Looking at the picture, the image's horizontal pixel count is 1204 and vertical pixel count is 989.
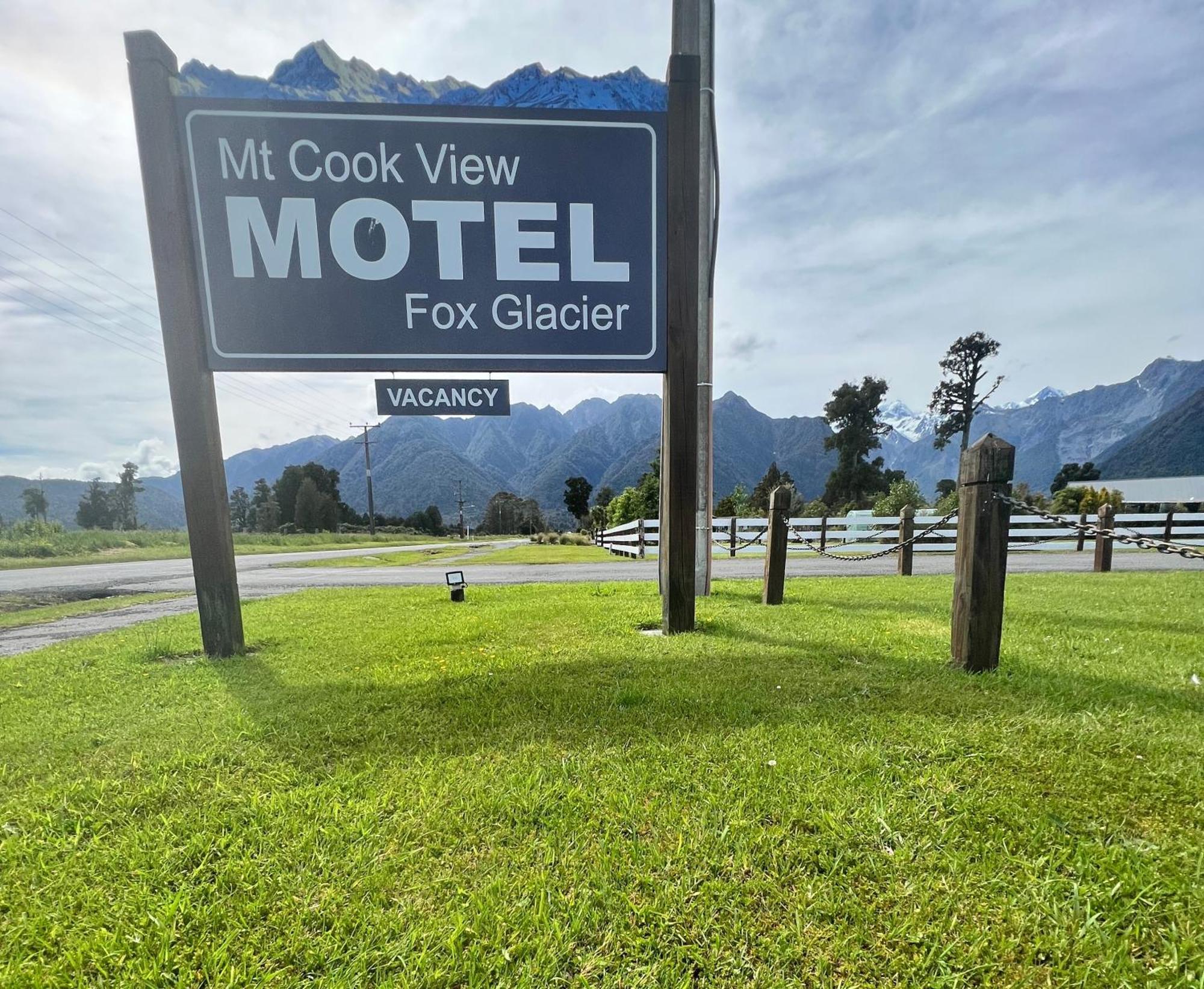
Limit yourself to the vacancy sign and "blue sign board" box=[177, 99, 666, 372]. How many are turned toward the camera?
2

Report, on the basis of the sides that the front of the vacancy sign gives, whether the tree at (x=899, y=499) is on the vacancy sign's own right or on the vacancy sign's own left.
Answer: on the vacancy sign's own left

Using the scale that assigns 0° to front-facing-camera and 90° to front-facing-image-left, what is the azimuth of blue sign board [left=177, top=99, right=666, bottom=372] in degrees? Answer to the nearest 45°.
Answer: approximately 0°

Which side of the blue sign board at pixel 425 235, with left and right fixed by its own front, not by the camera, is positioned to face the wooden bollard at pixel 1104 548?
left

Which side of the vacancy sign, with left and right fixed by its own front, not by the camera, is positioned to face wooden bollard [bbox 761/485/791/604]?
left

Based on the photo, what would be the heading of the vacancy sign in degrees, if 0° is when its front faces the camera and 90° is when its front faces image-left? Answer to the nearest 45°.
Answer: approximately 0°
